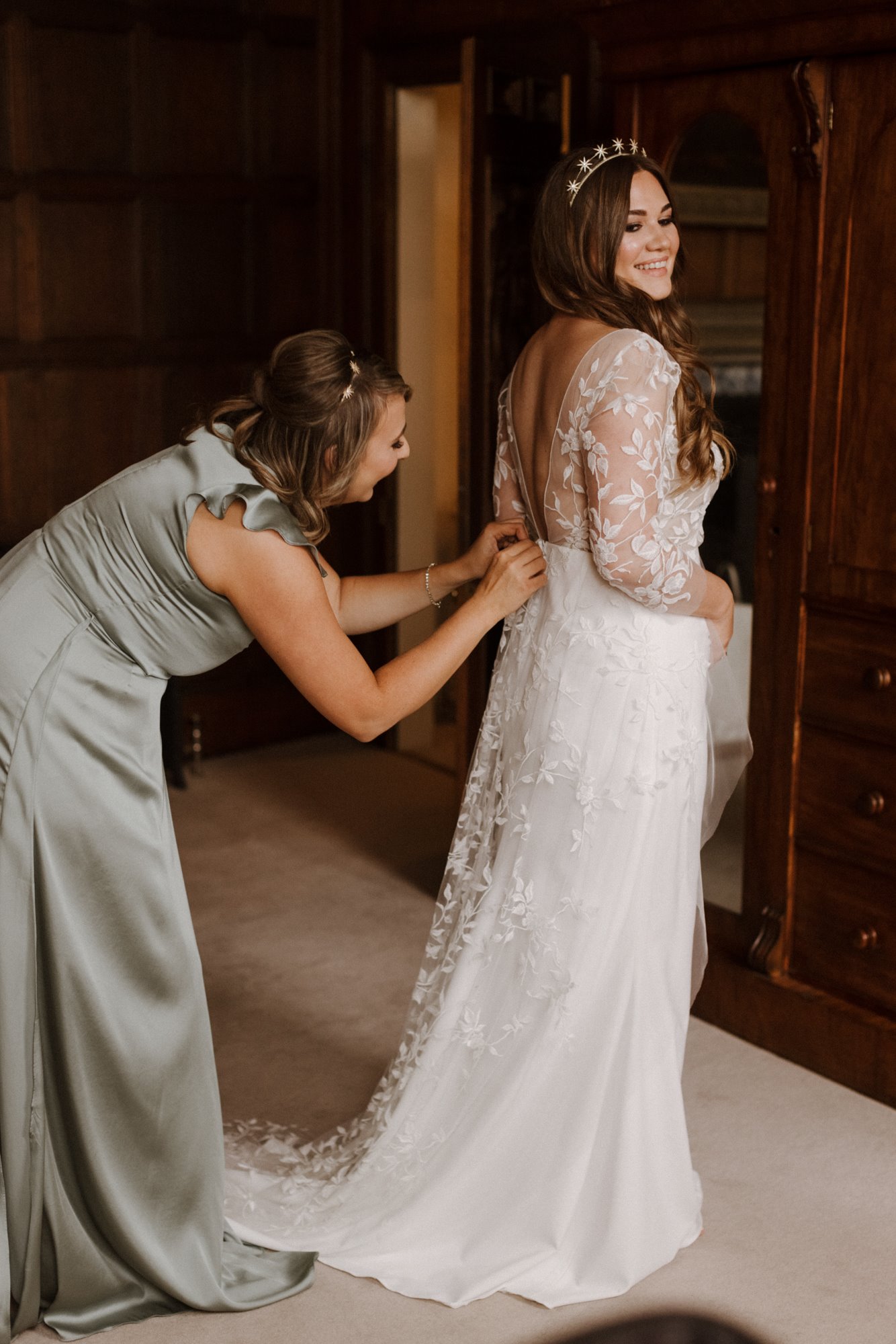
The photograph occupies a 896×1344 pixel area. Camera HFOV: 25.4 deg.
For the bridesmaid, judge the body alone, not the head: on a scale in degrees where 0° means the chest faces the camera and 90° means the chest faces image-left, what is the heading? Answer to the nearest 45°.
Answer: approximately 270°

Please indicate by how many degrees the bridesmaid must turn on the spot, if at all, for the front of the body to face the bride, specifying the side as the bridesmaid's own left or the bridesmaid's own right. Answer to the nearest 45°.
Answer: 0° — they already face them

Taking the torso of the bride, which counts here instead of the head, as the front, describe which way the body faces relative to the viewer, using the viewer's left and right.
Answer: facing away from the viewer and to the right of the viewer

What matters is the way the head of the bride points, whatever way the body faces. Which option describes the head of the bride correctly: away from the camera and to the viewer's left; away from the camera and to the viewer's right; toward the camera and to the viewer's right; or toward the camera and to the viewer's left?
toward the camera and to the viewer's right

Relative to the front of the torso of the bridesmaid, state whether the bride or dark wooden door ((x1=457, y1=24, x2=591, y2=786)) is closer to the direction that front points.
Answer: the bride

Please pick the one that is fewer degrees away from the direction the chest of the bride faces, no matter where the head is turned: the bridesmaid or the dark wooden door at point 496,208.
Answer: the dark wooden door

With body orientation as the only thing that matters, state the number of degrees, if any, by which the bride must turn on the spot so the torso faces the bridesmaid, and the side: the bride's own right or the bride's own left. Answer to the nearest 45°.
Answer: approximately 135° to the bride's own left

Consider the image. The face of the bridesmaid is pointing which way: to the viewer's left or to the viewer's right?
to the viewer's right

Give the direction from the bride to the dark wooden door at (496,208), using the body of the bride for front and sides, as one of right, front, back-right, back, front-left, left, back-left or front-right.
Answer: front-left

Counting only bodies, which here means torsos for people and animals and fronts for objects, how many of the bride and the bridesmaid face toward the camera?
0
